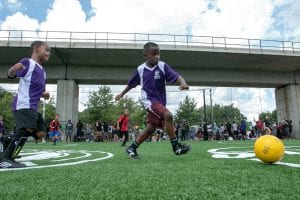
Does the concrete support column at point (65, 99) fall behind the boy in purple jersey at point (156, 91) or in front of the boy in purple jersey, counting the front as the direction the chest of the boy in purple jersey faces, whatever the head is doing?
behind

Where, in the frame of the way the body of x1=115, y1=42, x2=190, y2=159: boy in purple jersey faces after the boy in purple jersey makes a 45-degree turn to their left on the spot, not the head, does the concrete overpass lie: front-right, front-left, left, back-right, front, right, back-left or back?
left

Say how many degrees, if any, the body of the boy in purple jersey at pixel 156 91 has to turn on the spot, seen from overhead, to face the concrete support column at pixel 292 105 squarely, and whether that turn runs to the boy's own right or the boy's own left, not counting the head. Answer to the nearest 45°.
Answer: approximately 90° to the boy's own left

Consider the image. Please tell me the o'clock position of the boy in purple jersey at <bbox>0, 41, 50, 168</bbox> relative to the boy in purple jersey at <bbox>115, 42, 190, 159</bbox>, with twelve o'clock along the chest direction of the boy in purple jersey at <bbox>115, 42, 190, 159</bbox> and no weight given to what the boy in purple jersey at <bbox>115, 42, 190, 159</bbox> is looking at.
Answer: the boy in purple jersey at <bbox>0, 41, 50, 168</bbox> is roughly at 4 o'clock from the boy in purple jersey at <bbox>115, 42, 190, 159</bbox>.

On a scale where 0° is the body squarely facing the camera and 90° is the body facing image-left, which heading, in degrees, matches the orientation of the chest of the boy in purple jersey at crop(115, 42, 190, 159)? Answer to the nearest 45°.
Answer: approximately 315°
